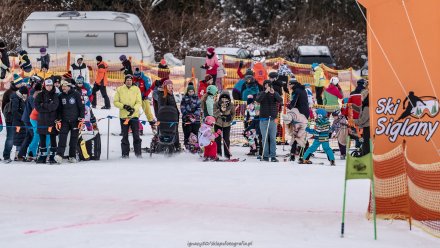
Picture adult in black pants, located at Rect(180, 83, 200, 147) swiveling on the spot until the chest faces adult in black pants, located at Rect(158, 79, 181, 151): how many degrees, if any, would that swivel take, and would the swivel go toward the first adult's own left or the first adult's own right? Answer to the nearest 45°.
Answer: approximately 90° to the first adult's own right

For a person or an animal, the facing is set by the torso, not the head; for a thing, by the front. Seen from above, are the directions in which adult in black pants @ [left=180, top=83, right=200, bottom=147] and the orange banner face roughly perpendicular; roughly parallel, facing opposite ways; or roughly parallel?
roughly parallel

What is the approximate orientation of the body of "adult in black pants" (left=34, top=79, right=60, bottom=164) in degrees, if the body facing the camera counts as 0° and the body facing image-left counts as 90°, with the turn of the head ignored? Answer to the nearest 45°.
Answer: approximately 0°

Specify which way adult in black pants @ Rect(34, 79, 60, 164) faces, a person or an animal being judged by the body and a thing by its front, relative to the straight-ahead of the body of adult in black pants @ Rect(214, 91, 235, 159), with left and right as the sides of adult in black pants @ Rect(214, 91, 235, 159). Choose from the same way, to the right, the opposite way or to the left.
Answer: the same way

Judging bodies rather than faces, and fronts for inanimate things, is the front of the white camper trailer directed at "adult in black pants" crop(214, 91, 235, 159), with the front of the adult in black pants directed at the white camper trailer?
no

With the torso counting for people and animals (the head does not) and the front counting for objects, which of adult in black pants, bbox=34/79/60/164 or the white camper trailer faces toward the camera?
the adult in black pants

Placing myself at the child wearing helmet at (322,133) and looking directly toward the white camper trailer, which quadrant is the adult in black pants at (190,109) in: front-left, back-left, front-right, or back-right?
front-left

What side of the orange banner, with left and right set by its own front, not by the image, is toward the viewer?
front

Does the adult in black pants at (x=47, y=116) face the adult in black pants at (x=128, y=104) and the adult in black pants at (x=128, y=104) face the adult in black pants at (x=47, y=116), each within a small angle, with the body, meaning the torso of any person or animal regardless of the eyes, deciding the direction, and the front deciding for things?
no

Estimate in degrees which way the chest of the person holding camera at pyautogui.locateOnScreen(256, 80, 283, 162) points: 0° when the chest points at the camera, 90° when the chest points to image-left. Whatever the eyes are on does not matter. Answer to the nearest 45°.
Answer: approximately 0°

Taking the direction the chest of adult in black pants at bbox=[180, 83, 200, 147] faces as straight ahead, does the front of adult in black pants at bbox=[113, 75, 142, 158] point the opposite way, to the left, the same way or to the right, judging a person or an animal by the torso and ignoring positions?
the same way

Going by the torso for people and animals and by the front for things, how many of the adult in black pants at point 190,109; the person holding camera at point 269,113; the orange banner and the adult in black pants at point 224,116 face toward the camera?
4

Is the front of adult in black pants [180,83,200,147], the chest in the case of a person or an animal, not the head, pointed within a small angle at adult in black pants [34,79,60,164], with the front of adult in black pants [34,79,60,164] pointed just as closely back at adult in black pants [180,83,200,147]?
no

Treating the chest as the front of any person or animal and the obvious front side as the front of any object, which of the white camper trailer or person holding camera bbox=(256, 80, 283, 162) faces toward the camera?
the person holding camera
